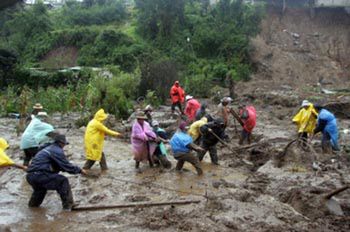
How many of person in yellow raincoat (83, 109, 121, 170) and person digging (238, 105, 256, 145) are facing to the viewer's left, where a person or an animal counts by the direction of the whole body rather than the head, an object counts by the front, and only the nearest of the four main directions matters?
1

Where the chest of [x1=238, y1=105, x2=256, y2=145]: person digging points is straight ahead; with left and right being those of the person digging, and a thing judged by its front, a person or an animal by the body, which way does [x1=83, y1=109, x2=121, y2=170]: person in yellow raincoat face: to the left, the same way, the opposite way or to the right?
the opposite way

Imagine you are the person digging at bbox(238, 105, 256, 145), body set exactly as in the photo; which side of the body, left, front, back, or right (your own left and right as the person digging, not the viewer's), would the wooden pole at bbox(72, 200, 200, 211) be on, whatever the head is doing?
left

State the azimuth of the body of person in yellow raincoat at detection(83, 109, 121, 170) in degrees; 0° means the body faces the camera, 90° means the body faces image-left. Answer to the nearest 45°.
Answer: approximately 270°

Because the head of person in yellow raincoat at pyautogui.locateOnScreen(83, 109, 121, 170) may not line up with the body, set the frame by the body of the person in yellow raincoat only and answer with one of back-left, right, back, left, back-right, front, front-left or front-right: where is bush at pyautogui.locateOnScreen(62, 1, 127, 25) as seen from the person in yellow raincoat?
left

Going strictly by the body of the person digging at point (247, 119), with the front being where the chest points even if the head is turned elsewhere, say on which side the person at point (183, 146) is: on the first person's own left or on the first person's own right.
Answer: on the first person's own left

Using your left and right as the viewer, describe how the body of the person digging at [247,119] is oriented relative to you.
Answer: facing to the left of the viewer

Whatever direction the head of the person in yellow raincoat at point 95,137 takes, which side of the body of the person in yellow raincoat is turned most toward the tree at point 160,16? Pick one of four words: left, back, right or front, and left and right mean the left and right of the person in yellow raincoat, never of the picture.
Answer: left

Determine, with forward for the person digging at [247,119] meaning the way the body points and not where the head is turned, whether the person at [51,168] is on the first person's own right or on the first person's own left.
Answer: on the first person's own left

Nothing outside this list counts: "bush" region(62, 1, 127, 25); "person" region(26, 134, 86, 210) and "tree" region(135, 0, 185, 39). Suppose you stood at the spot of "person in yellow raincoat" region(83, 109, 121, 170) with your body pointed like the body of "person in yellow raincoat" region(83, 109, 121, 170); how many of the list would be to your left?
2

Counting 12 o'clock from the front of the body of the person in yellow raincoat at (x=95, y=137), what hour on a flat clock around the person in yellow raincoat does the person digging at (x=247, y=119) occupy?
The person digging is roughly at 11 o'clock from the person in yellow raincoat.

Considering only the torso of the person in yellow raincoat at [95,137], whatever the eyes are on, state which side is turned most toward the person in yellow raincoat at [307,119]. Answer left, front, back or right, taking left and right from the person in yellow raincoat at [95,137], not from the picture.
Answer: front
